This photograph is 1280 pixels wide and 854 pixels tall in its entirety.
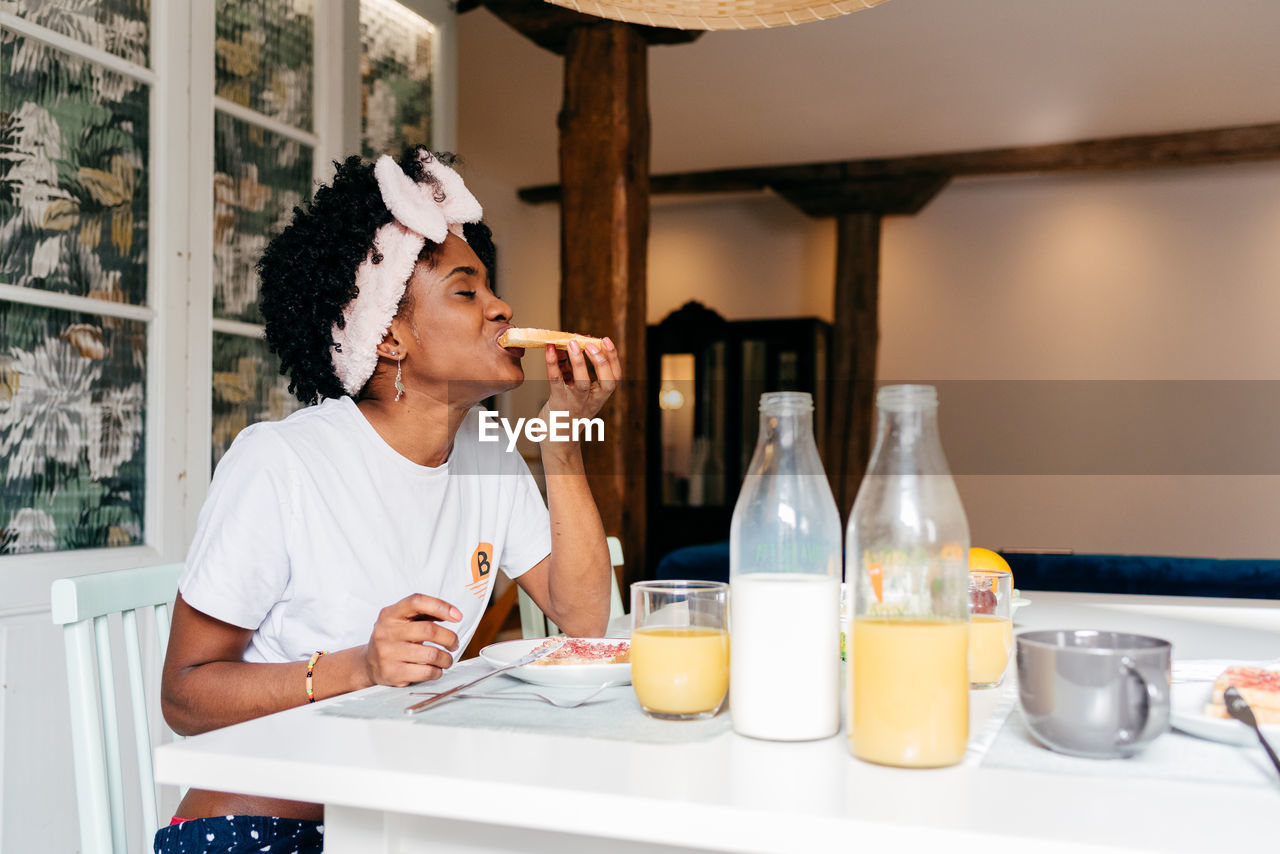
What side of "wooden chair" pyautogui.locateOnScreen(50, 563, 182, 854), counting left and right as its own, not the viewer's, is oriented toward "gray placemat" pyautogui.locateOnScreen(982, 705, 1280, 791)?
front

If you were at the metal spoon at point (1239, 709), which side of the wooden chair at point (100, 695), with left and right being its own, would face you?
front

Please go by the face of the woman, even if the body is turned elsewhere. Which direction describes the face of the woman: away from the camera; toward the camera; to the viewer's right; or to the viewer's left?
to the viewer's right

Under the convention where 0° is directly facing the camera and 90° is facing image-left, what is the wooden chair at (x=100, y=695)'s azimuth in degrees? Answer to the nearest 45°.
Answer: approximately 315°

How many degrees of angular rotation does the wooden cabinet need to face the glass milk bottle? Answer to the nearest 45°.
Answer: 0° — it already faces it

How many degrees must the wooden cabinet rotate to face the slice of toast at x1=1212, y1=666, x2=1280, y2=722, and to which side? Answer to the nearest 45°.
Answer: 0° — it already faces it

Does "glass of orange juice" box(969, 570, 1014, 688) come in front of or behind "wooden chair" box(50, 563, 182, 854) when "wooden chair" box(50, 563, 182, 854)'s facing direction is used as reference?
in front

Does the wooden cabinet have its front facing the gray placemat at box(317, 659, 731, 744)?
yes

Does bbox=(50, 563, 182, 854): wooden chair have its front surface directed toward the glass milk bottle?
yes

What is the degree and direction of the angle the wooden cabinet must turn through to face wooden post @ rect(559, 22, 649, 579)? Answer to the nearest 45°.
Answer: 0° — it already faces it

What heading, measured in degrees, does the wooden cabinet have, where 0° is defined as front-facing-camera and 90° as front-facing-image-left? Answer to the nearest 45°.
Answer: approximately 0°

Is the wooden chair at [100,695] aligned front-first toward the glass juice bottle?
yes

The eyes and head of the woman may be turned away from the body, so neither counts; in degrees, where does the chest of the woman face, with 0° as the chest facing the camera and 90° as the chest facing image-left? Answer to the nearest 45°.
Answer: approximately 315°

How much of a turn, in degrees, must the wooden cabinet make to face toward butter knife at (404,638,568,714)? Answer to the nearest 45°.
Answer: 0° — it already faces it
